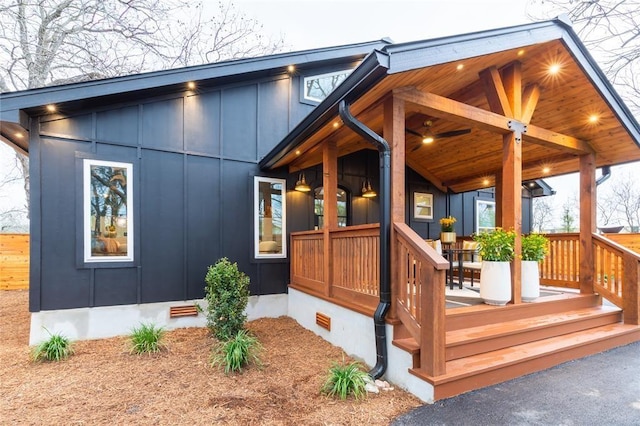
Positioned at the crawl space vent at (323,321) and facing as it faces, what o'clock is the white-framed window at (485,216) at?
The white-framed window is roughly at 6 o'clock from the crawl space vent.

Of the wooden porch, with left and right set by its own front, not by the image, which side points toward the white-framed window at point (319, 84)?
back

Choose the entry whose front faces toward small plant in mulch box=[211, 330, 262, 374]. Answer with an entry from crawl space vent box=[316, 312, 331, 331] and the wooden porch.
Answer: the crawl space vent

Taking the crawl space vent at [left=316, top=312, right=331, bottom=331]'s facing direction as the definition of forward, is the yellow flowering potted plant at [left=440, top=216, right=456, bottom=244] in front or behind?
behind

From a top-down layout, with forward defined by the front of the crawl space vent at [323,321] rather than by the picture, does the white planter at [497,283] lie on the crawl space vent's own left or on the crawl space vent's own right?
on the crawl space vent's own left

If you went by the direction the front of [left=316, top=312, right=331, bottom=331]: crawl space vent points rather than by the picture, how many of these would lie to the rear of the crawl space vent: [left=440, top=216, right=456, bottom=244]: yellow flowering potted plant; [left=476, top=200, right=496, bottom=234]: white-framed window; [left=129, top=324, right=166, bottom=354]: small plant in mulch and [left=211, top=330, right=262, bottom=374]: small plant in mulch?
2

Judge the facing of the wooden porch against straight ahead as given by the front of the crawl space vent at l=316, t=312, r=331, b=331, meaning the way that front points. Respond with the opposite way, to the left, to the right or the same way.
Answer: to the left

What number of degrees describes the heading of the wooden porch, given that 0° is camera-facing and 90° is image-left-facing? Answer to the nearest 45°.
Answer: approximately 315°

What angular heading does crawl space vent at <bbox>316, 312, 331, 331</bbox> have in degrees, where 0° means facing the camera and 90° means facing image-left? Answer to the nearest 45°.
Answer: approximately 45°

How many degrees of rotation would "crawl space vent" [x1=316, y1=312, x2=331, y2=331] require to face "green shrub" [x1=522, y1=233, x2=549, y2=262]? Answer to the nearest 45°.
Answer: approximately 135° to its left

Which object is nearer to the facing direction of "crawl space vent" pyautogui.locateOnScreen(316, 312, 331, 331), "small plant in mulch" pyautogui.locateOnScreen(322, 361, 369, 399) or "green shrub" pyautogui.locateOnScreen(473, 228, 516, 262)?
the small plant in mulch

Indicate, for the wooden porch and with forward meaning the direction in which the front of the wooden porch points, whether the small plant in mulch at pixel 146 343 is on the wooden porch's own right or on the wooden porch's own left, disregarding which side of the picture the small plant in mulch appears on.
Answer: on the wooden porch's own right

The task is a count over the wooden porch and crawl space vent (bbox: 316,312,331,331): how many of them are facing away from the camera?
0
